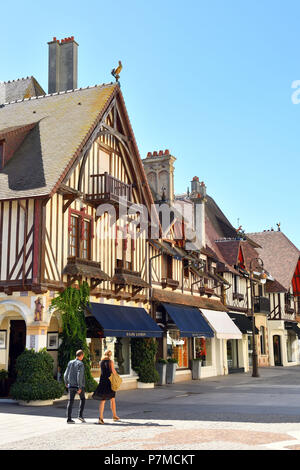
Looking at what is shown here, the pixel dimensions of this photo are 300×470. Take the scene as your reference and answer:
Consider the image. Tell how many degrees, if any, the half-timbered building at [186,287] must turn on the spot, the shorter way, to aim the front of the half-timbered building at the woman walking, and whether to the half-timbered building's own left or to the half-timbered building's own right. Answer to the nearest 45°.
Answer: approximately 45° to the half-timbered building's own right

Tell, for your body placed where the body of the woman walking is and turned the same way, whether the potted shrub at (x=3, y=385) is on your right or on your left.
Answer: on your left

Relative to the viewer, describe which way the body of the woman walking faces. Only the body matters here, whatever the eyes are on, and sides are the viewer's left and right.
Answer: facing away from the viewer and to the right of the viewer

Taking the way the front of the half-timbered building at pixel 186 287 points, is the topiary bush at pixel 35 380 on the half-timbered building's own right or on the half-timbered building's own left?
on the half-timbered building's own right

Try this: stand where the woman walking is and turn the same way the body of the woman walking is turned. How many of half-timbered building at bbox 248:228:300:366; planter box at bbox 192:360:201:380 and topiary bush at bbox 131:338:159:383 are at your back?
0

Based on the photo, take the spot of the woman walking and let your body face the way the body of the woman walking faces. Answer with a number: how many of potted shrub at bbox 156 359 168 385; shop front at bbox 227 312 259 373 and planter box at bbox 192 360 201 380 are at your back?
0

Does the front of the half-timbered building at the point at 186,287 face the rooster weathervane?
no

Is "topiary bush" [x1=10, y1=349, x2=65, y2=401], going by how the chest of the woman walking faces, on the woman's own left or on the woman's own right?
on the woman's own left
